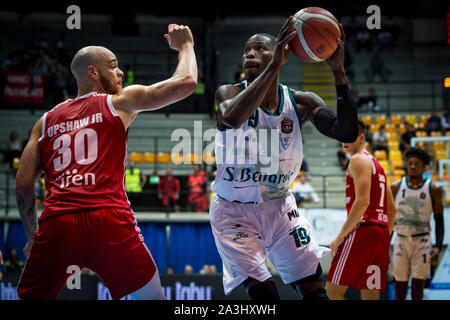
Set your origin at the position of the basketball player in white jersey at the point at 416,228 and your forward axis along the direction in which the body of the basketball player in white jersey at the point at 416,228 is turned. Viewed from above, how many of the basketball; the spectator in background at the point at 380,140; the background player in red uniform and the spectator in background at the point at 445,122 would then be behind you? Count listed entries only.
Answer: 2

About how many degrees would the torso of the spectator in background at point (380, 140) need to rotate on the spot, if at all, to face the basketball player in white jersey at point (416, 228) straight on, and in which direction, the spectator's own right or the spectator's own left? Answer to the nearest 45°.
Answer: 0° — they already face them

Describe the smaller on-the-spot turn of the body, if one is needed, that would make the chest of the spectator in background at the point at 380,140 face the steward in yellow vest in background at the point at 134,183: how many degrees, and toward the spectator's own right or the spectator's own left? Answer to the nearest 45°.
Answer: approximately 45° to the spectator's own right

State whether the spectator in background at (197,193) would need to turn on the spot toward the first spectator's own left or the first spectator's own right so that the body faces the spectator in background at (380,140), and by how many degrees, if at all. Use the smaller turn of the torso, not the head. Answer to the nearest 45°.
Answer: approximately 135° to the first spectator's own left

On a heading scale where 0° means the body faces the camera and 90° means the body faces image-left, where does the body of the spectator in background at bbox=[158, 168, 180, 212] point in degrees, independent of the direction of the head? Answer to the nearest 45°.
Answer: approximately 0°

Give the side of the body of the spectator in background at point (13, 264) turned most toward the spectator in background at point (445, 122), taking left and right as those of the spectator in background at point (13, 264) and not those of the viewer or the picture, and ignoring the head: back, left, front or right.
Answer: left

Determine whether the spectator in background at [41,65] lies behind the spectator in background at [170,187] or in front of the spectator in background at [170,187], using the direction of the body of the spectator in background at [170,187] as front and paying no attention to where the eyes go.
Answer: behind

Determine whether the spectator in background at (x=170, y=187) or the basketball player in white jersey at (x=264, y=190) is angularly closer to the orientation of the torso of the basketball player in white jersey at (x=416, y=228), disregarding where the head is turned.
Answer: the basketball player in white jersey

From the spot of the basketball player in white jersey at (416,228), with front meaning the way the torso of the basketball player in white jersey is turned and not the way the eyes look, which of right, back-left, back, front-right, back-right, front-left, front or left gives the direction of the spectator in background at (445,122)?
back

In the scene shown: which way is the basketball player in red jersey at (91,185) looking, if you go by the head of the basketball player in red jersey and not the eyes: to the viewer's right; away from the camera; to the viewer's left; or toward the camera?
to the viewer's right

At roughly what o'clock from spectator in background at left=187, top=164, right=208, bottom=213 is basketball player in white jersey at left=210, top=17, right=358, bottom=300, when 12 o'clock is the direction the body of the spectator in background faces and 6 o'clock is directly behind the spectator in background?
The basketball player in white jersey is roughly at 12 o'clock from the spectator in background.

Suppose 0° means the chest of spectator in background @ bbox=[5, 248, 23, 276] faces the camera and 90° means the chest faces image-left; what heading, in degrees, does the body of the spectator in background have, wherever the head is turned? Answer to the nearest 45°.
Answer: approximately 0°

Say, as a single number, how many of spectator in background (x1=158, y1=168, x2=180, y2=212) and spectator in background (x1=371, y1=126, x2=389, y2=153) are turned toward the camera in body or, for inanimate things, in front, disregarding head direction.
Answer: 2
